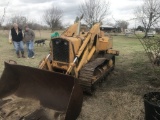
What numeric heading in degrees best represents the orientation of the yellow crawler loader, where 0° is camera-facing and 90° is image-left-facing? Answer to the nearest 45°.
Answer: approximately 45°
